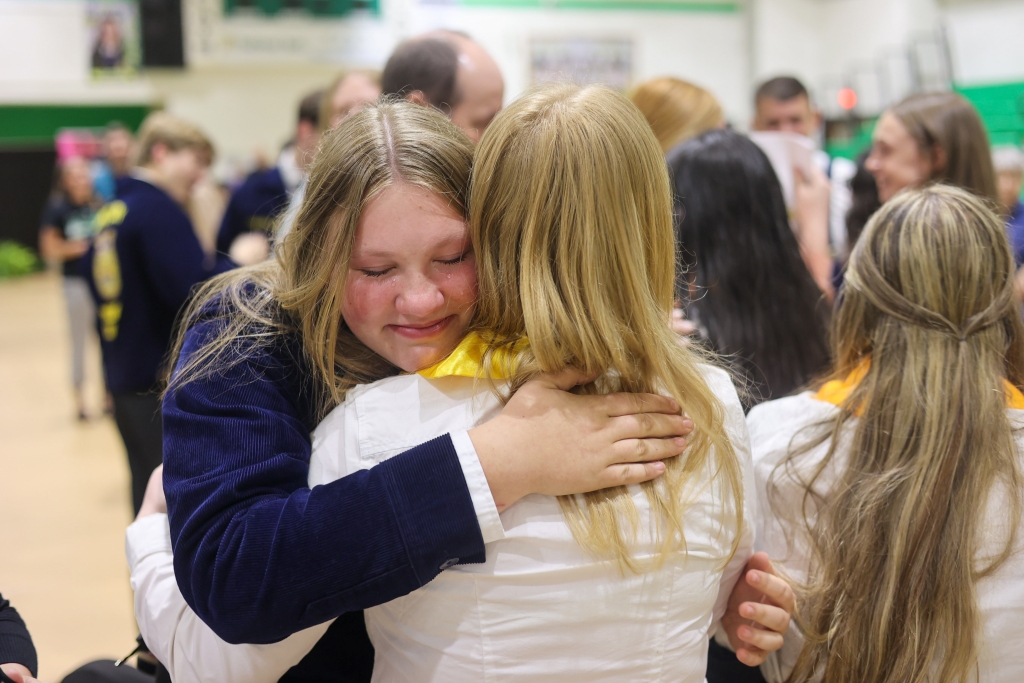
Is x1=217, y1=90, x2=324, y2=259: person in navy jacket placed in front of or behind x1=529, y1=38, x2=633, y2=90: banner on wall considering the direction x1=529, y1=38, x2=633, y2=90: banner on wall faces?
in front

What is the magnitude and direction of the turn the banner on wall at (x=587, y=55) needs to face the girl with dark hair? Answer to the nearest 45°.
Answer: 0° — it already faces them

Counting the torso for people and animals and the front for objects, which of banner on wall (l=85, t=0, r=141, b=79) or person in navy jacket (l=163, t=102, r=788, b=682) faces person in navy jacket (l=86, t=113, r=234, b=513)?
the banner on wall

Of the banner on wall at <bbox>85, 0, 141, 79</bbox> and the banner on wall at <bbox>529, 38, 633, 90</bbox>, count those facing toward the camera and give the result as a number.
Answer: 2

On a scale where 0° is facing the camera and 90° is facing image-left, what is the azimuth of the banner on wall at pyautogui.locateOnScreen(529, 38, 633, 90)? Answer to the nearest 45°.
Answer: approximately 0°

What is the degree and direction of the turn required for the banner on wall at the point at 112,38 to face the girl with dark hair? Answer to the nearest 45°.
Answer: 0° — it already faces them

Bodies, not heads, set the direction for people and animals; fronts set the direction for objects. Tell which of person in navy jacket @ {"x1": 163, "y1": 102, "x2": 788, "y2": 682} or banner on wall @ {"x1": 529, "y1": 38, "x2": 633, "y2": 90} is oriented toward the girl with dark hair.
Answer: the banner on wall

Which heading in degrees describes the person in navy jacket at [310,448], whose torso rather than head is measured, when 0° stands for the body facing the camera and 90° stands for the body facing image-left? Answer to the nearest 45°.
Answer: approximately 315°

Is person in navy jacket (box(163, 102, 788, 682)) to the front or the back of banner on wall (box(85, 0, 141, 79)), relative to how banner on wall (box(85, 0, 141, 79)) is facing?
to the front

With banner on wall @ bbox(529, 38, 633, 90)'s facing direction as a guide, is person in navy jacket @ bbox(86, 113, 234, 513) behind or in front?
in front

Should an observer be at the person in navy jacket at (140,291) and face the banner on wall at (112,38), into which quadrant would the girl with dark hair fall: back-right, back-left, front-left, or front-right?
back-right
